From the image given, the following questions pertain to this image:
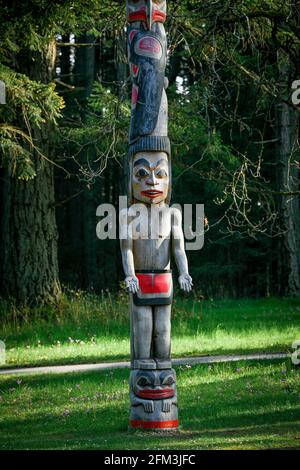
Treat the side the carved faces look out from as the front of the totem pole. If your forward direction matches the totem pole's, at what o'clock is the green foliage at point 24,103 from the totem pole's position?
The green foliage is roughly at 5 o'clock from the totem pole.

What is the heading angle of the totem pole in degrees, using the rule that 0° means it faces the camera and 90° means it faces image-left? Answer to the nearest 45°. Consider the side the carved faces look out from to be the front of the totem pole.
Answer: approximately 0°
